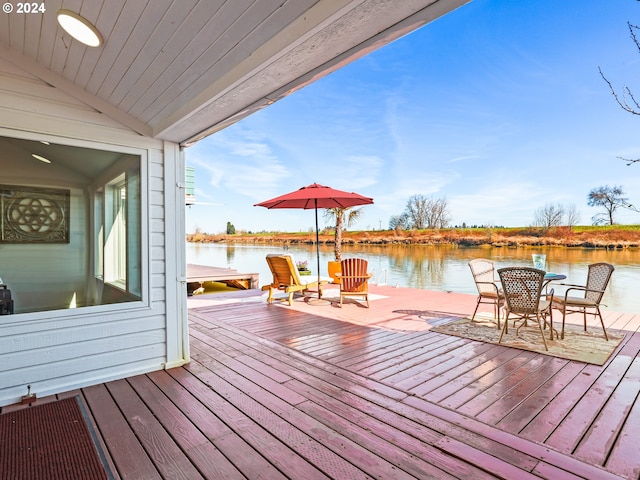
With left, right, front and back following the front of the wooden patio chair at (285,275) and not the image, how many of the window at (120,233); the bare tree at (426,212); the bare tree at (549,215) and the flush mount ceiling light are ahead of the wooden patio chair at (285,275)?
2

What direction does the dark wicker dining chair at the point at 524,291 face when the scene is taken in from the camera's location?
facing away from the viewer and to the right of the viewer

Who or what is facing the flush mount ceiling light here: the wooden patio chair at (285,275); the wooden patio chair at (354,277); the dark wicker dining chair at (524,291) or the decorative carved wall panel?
the decorative carved wall panel

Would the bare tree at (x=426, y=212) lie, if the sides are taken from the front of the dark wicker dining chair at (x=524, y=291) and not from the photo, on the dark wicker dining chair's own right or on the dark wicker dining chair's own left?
on the dark wicker dining chair's own left

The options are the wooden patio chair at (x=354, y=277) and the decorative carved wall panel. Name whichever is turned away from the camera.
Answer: the wooden patio chair

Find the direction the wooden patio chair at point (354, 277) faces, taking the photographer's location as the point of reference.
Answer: facing away from the viewer

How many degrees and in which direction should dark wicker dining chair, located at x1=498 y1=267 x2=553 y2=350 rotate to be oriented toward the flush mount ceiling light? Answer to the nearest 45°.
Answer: approximately 180°

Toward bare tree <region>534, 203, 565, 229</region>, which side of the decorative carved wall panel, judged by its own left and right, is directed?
left

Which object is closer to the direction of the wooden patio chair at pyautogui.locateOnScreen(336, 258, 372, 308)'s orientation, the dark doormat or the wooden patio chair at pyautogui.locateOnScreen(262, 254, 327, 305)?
the wooden patio chair
